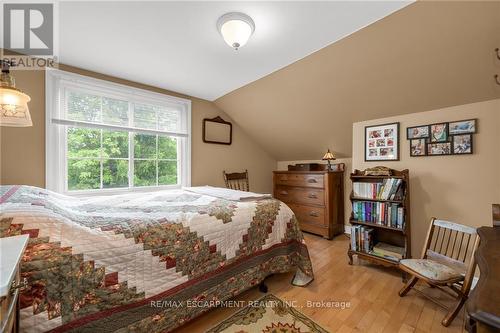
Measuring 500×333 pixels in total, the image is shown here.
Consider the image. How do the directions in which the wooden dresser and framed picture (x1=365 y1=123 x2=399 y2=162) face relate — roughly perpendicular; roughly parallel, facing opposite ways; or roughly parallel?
roughly parallel

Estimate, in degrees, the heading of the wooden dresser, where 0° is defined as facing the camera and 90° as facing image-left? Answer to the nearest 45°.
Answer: approximately 45°

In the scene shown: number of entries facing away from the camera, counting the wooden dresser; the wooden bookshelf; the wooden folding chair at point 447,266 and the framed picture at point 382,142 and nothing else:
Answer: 0

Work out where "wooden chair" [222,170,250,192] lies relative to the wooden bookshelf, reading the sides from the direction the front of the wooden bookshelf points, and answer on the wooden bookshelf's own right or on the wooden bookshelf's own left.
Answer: on the wooden bookshelf's own right

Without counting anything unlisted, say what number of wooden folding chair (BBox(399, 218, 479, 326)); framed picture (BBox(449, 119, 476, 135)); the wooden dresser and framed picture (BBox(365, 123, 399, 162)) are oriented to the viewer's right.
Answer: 0

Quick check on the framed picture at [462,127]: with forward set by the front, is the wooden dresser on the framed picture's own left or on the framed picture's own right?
on the framed picture's own right

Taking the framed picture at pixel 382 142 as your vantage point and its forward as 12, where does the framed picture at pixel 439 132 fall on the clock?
the framed picture at pixel 439 132 is roughly at 8 o'clock from the framed picture at pixel 382 142.

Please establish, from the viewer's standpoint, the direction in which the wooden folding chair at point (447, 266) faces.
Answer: facing the viewer and to the left of the viewer

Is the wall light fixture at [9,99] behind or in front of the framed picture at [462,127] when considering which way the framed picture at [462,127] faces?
in front

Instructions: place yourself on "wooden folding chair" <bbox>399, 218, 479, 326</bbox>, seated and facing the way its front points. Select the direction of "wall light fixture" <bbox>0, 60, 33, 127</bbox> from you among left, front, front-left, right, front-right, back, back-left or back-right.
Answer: front

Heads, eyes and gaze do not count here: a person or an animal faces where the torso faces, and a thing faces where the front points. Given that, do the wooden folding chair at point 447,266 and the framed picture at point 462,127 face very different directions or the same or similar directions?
same or similar directions

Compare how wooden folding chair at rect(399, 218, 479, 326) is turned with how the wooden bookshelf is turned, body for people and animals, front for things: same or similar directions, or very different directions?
same or similar directions

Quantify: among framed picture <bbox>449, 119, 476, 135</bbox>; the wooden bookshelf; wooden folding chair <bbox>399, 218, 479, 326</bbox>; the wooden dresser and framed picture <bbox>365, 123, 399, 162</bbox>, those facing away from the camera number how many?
0

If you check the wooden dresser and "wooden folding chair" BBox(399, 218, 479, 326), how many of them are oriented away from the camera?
0

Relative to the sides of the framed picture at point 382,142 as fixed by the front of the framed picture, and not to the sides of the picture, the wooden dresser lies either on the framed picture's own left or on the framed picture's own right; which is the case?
on the framed picture's own right
